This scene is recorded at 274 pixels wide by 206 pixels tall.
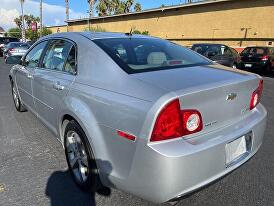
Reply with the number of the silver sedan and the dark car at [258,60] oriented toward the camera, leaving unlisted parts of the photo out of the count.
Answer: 0

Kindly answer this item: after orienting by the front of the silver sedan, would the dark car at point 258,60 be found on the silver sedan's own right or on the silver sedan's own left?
on the silver sedan's own right

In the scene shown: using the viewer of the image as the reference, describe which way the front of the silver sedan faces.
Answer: facing away from the viewer and to the left of the viewer

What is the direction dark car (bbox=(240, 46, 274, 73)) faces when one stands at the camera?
facing away from the viewer and to the right of the viewer

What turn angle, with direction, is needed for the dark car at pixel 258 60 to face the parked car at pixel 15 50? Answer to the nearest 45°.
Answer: approximately 135° to its left

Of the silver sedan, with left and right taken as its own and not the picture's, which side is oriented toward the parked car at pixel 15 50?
front

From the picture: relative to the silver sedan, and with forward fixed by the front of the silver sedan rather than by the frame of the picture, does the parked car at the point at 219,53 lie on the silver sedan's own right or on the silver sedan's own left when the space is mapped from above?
on the silver sedan's own right
